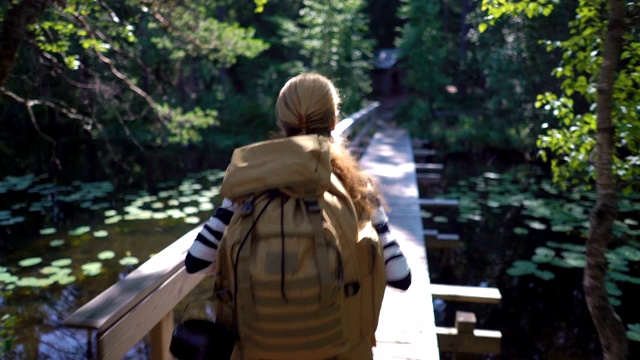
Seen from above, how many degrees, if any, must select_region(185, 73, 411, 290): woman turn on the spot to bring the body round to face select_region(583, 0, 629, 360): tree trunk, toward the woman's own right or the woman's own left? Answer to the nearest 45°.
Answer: approximately 90° to the woman's own right

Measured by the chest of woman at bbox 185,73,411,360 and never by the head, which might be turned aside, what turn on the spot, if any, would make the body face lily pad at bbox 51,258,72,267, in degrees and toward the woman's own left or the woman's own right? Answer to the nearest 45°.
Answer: approximately 45° to the woman's own left

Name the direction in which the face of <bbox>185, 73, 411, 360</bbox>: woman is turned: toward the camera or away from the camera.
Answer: away from the camera

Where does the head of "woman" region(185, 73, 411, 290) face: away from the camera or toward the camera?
away from the camera

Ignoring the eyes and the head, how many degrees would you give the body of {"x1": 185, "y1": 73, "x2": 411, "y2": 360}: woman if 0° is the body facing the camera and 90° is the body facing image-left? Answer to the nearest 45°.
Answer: approximately 180°

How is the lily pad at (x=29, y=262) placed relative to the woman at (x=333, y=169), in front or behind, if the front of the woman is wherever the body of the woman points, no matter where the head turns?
in front
